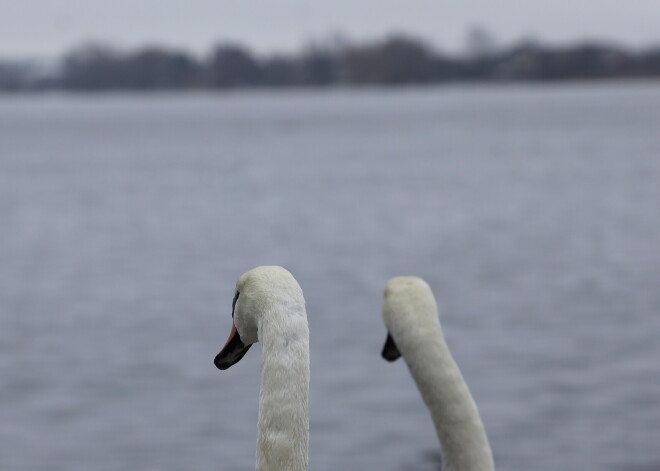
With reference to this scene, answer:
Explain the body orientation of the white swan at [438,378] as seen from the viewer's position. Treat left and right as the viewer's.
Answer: facing away from the viewer and to the left of the viewer

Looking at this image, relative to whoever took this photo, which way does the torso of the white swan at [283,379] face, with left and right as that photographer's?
facing away from the viewer and to the left of the viewer
